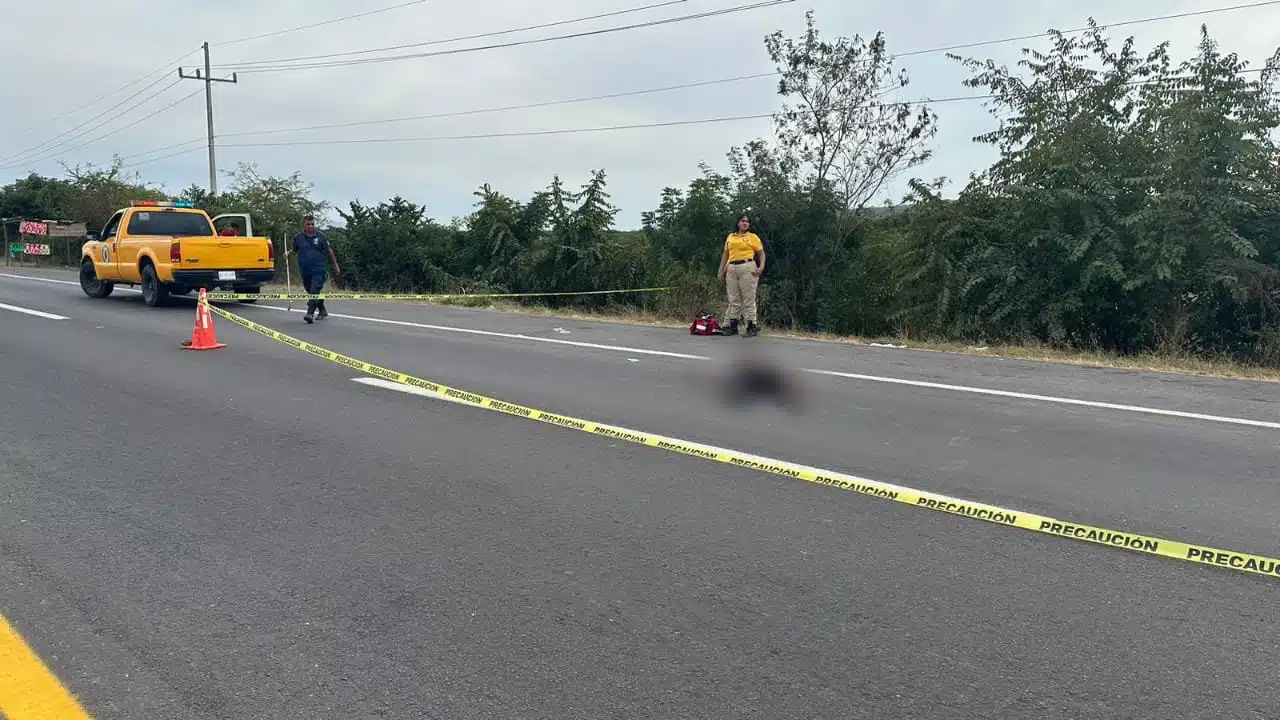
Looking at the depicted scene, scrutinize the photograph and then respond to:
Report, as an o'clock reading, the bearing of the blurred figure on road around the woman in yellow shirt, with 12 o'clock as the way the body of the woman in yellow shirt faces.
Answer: The blurred figure on road is roughly at 12 o'clock from the woman in yellow shirt.

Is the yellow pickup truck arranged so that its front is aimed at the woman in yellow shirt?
no

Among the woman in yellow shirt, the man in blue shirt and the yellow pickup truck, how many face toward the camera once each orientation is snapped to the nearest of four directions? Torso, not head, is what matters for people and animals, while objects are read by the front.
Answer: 2

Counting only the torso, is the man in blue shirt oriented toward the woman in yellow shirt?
no

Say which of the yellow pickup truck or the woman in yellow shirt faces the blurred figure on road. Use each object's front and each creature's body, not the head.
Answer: the woman in yellow shirt

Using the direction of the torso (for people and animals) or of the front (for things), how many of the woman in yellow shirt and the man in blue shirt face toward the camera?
2

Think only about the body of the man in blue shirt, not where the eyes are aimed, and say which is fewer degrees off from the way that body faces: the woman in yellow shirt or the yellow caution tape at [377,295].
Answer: the woman in yellow shirt

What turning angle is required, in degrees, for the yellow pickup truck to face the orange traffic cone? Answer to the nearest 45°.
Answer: approximately 135° to its left

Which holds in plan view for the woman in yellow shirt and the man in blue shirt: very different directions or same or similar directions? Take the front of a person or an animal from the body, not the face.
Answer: same or similar directions

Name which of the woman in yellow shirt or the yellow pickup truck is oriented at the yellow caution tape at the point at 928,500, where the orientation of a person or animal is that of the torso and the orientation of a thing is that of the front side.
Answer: the woman in yellow shirt

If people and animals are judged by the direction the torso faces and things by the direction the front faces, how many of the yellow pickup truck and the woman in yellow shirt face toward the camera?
1

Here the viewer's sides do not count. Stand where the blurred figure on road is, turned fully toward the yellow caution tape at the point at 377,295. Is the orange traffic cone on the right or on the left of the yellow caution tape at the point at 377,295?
left

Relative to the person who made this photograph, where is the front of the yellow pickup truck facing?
facing away from the viewer and to the left of the viewer

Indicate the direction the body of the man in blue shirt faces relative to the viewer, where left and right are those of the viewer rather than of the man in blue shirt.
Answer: facing the viewer

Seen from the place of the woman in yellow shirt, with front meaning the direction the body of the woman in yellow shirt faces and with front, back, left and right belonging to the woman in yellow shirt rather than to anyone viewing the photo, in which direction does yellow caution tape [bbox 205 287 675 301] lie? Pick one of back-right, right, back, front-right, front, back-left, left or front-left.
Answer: back-right

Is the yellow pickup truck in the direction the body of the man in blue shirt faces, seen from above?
no

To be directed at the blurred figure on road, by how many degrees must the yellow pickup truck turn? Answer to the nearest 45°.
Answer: approximately 180°

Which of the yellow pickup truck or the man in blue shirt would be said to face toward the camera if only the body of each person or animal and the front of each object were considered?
the man in blue shirt

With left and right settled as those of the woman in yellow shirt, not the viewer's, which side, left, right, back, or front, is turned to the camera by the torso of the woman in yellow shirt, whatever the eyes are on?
front

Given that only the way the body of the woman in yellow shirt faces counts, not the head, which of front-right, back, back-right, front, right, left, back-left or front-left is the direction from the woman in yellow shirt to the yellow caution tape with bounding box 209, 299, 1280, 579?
front
